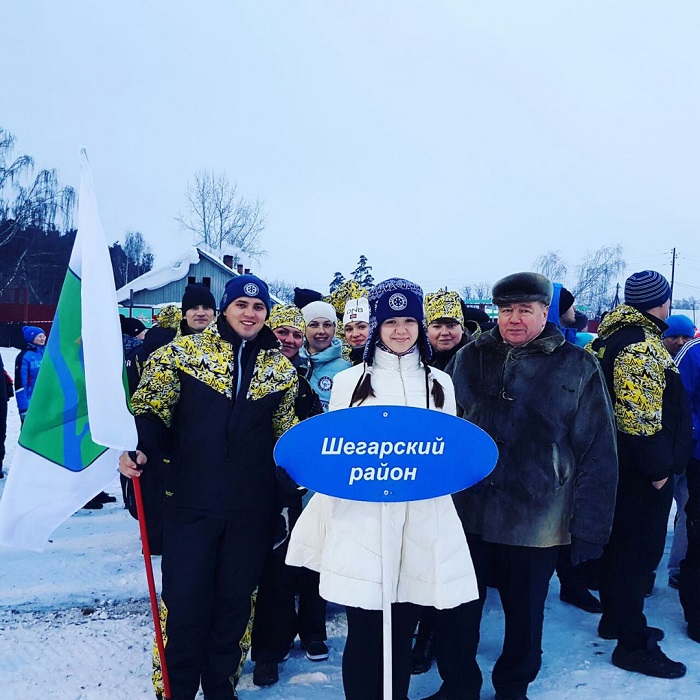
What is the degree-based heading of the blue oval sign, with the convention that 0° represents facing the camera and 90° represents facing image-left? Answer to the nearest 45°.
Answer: approximately 0°

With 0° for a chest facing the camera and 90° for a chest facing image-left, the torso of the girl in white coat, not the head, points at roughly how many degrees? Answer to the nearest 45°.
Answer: approximately 0°

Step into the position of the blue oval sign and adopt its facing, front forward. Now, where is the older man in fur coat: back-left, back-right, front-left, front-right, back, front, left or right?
back-left

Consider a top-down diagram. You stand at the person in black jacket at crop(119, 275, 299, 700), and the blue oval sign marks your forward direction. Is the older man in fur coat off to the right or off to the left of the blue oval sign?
left
